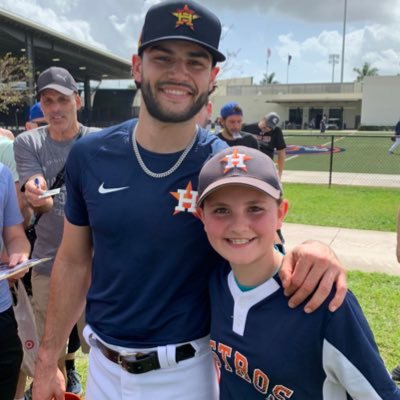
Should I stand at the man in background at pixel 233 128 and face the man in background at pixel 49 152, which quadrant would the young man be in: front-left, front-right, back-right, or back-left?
front-left

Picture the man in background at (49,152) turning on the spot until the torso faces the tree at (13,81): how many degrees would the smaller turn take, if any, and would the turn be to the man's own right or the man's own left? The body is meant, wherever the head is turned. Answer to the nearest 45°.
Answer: approximately 180°

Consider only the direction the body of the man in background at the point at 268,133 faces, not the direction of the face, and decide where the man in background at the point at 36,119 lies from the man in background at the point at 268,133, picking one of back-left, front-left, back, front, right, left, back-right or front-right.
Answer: front

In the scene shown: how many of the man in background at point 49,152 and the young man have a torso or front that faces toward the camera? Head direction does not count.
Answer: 2

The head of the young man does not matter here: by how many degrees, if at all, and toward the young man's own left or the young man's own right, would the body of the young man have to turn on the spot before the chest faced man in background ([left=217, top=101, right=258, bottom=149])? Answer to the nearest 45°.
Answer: approximately 180°

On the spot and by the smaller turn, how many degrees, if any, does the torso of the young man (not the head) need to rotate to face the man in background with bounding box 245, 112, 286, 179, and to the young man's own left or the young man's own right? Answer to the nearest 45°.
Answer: approximately 180°

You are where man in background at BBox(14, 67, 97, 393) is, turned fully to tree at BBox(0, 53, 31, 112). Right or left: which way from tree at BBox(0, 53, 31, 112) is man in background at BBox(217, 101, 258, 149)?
right

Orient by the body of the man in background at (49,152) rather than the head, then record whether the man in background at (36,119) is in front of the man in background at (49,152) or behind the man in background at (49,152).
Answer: behind

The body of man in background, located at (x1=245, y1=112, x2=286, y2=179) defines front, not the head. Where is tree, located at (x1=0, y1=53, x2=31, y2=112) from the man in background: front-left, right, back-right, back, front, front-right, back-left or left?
right

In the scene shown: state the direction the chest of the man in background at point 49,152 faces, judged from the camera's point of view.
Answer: toward the camera

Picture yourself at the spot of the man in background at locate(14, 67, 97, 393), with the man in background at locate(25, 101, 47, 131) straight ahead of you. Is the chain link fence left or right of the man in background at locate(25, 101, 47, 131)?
right
